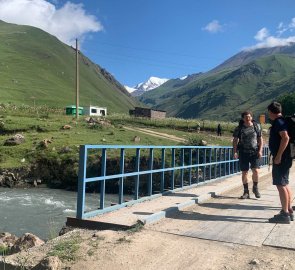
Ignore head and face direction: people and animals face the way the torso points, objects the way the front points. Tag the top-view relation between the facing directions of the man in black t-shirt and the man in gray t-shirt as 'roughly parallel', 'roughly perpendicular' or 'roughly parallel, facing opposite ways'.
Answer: roughly perpendicular

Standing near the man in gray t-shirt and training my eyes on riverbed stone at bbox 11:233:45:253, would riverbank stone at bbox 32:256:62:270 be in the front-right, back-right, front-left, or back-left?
front-left

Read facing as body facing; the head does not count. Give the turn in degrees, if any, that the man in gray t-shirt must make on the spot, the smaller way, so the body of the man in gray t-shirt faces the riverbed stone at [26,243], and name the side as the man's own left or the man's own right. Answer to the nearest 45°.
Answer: approximately 45° to the man's own right

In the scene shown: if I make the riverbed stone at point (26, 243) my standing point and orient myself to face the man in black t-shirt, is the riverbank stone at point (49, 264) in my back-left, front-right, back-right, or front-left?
front-right

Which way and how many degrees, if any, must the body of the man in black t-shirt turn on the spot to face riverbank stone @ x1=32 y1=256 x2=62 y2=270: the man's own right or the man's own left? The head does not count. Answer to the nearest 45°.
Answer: approximately 45° to the man's own left

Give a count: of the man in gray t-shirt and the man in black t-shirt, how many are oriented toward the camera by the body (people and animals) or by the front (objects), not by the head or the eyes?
1

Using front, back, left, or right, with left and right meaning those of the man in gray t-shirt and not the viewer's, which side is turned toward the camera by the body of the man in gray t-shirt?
front

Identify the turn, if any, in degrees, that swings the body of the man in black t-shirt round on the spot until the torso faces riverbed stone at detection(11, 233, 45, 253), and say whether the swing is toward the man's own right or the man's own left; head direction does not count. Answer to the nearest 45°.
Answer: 0° — they already face it

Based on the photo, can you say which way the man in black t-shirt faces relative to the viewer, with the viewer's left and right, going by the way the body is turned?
facing to the left of the viewer

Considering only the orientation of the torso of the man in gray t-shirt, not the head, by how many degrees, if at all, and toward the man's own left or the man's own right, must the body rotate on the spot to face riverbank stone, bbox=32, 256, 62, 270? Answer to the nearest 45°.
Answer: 0° — they already face it
